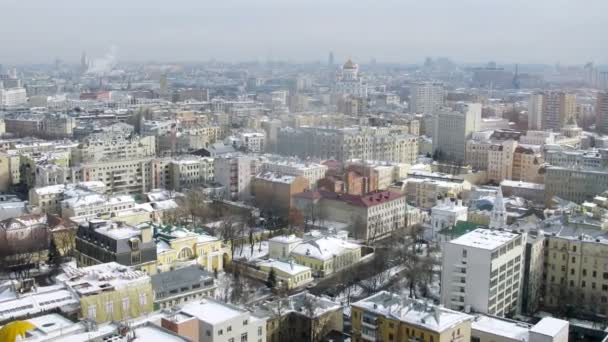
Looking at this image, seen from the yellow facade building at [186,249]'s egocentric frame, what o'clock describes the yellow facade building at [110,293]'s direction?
the yellow facade building at [110,293] is roughly at 2 o'clock from the yellow facade building at [186,249].

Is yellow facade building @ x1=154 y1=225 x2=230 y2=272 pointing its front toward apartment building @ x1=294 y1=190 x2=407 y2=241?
no

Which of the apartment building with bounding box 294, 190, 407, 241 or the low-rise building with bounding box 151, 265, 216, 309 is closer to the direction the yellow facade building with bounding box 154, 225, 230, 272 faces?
the low-rise building

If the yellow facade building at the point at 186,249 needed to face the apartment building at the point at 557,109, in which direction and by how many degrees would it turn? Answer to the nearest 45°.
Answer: approximately 90° to its left

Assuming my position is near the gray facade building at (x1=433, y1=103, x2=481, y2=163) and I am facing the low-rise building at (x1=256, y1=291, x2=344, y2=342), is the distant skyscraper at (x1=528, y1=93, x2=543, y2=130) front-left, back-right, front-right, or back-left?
back-left

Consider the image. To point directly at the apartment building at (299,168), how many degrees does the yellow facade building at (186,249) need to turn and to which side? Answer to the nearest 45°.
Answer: approximately 90° to its left

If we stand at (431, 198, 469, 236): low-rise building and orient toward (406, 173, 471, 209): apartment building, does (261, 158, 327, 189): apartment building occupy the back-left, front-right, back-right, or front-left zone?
front-left

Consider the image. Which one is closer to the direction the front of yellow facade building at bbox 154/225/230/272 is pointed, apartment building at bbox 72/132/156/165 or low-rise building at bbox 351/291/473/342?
the low-rise building

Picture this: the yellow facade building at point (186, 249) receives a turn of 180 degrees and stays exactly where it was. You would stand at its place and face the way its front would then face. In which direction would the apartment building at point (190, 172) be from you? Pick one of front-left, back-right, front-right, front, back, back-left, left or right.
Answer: front-right

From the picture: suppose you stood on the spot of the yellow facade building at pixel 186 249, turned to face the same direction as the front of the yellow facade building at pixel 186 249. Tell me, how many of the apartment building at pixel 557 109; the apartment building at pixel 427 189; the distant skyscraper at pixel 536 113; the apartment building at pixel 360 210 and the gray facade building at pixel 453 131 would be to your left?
5

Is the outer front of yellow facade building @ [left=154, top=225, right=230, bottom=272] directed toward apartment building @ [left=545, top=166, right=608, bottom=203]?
no

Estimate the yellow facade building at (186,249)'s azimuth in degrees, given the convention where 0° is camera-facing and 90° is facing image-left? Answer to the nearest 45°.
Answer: approximately 315°

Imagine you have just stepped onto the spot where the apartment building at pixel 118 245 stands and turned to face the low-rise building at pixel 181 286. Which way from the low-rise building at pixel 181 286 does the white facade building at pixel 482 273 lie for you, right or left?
left

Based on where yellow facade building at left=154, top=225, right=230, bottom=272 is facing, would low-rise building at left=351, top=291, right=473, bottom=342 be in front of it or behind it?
in front

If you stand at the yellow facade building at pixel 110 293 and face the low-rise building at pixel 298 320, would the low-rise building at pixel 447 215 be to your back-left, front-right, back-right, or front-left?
front-left

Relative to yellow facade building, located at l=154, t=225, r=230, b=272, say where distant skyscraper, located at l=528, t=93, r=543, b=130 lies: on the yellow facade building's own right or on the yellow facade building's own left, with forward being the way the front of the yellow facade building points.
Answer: on the yellow facade building's own left

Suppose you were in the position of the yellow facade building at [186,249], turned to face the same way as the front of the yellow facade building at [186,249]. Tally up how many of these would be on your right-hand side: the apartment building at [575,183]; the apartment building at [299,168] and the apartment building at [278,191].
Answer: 0

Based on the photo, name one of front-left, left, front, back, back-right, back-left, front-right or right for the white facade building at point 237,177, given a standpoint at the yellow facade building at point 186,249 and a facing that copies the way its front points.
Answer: back-left

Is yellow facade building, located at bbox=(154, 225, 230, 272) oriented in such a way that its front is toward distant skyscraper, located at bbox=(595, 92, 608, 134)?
no
